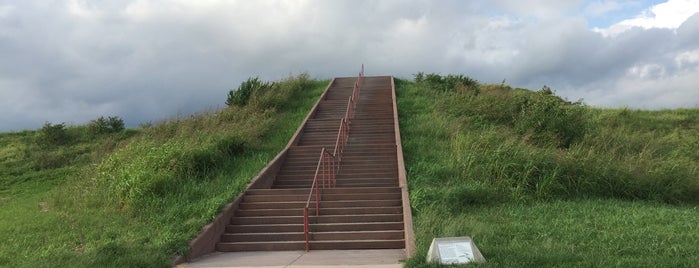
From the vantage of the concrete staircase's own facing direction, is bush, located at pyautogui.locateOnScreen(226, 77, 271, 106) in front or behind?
behind

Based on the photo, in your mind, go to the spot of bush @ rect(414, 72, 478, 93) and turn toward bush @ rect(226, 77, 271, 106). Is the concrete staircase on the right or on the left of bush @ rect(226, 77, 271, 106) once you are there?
left

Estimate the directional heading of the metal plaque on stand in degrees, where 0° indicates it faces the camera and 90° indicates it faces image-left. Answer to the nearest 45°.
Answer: approximately 0°

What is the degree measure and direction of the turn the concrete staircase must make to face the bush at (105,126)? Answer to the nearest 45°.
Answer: approximately 135° to its right

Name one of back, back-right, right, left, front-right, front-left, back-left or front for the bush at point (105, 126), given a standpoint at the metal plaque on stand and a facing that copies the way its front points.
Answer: back-right

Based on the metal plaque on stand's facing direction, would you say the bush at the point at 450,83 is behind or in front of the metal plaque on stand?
behind

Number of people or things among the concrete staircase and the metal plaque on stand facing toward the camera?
2

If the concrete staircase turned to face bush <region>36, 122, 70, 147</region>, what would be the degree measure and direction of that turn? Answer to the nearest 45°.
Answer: approximately 135° to its right

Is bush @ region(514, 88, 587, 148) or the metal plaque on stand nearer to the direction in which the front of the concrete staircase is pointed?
the metal plaque on stand
